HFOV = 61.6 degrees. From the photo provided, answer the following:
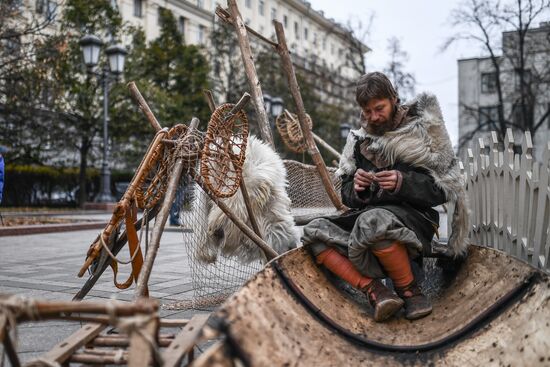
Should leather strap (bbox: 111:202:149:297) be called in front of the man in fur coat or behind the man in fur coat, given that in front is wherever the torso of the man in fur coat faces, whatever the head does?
in front

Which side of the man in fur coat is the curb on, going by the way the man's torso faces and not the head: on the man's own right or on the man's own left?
on the man's own right

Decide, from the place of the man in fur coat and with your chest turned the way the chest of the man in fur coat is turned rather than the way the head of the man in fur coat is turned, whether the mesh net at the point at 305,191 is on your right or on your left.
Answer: on your right

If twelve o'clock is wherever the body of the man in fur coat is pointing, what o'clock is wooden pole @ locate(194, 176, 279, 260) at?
The wooden pole is roughly at 2 o'clock from the man in fur coat.

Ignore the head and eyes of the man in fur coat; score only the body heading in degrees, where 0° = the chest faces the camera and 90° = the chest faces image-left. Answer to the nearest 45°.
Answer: approximately 45°

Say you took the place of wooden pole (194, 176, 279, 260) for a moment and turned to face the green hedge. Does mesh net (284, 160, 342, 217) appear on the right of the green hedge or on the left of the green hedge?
right

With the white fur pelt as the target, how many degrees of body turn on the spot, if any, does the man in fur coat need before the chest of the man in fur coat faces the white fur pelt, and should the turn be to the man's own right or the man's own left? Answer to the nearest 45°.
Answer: approximately 90° to the man's own right

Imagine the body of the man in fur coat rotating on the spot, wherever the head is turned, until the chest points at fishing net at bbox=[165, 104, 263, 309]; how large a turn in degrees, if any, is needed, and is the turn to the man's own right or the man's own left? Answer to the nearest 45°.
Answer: approximately 45° to the man's own right

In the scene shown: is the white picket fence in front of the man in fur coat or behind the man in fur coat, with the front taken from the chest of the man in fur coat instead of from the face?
behind
